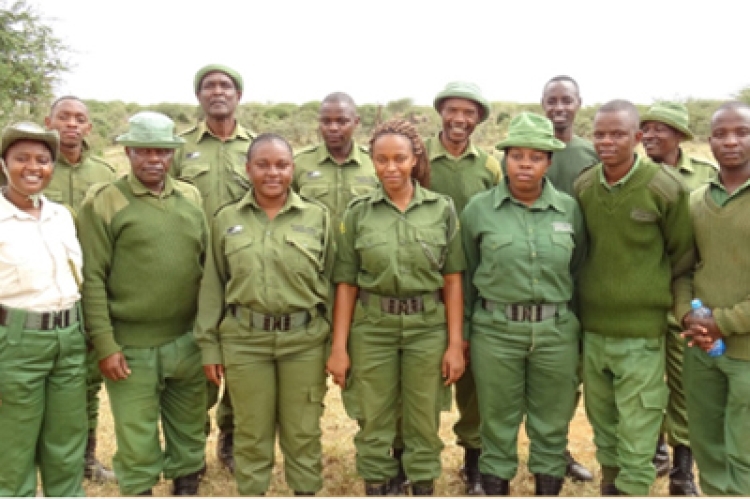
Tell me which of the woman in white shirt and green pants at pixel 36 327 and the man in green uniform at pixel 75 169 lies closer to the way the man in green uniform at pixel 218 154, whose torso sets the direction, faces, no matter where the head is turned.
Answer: the woman in white shirt and green pants

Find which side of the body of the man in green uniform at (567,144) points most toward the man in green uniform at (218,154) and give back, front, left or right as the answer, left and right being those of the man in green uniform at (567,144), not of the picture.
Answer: right

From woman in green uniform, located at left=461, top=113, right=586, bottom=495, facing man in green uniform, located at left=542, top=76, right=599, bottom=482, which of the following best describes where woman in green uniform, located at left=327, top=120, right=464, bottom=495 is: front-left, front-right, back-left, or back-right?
back-left

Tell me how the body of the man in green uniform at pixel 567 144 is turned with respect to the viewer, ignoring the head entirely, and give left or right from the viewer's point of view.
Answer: facing the viewer

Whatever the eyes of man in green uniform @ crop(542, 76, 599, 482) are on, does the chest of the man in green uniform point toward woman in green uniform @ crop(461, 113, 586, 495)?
yes

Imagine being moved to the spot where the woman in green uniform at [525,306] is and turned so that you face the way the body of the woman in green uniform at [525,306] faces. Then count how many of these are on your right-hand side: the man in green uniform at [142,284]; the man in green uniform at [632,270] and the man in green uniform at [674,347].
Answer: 1

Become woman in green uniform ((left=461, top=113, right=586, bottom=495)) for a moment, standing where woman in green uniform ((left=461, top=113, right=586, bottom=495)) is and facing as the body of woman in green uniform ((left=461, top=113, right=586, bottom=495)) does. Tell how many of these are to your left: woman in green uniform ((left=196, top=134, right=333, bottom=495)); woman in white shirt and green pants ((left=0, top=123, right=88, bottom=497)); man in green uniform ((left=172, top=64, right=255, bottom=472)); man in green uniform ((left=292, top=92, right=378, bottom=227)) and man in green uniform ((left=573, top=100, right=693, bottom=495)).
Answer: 1

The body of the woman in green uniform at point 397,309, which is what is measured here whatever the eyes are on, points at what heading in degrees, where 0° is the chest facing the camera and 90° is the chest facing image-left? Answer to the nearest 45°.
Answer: approximately 0°

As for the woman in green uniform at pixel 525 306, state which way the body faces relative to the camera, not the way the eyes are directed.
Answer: toward the camera

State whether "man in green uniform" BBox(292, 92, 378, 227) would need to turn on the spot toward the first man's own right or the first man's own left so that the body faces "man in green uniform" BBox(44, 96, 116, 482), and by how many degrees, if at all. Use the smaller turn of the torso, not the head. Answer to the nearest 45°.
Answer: approximately 90° to the first man's own right

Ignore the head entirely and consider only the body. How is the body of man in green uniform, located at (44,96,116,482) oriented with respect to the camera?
toward the camera
